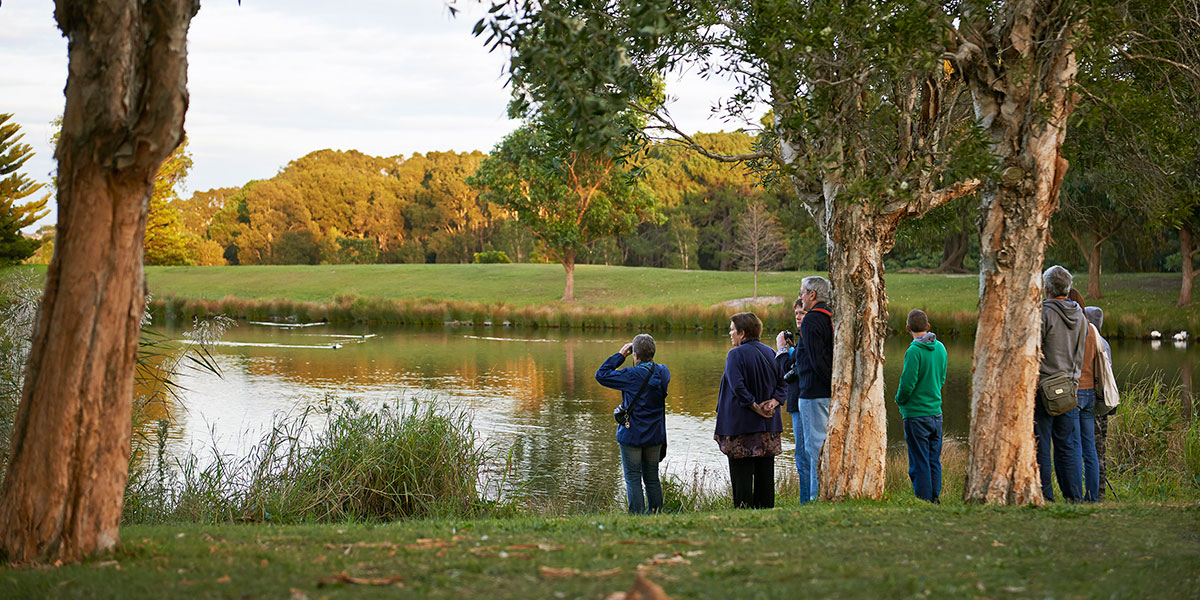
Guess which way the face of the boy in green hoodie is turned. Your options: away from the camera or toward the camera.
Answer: away from the camera

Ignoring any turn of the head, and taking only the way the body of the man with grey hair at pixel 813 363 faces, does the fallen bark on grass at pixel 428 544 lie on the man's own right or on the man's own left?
on the man's own left

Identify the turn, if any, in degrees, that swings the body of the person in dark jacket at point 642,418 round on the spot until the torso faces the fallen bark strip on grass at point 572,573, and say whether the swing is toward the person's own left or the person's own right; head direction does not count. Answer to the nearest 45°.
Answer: approximately 135° to the person's own left

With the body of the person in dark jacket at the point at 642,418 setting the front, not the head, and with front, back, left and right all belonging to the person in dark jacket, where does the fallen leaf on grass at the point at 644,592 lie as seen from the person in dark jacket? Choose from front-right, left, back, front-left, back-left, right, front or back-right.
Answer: back-left

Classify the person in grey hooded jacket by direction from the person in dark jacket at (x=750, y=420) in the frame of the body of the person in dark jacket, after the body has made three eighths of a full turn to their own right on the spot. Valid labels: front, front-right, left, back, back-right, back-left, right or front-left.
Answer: front

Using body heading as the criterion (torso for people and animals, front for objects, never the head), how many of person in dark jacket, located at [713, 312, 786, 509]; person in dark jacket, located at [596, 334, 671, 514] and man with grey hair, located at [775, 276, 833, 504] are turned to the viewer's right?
0

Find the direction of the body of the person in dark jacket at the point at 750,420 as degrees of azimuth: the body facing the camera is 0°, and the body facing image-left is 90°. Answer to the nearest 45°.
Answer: approximately 135°

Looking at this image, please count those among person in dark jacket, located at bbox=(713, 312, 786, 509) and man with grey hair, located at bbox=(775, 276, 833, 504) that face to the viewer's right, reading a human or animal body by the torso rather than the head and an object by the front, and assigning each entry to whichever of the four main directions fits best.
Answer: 0

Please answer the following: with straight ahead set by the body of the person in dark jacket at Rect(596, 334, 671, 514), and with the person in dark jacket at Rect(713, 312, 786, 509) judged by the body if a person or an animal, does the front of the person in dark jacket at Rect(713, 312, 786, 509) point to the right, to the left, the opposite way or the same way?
the same way

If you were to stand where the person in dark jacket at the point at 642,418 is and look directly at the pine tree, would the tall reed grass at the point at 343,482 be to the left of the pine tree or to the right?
left

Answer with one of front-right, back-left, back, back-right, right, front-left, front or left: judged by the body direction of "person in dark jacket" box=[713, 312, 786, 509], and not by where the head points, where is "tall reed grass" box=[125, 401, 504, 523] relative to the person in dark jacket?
front-left

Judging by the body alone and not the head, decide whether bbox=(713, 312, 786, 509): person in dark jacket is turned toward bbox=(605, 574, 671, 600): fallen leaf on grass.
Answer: no

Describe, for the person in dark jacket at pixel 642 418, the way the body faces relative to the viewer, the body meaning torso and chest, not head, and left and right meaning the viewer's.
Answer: facing away from the viewer and to the left of the viewer

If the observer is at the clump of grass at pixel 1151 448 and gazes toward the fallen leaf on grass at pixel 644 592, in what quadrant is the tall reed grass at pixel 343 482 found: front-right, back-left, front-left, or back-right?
front-right

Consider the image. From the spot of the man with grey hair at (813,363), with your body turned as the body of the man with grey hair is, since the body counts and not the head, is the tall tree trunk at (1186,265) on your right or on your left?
on your right
